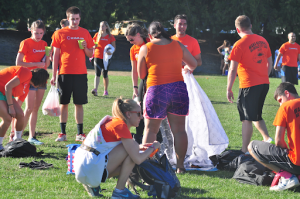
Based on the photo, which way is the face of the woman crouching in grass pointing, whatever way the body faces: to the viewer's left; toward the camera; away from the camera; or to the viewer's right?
to the viewer's right

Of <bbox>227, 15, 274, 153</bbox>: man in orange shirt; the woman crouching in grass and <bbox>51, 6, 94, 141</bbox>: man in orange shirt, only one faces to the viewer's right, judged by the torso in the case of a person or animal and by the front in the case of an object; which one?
the woman crouching in grass

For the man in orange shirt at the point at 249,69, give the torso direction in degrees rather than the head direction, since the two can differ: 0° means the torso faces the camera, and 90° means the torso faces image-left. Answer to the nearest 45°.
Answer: approximately 135°

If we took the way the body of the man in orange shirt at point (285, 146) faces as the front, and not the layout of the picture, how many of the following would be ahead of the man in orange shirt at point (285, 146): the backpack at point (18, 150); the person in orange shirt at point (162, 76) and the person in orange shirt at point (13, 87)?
3

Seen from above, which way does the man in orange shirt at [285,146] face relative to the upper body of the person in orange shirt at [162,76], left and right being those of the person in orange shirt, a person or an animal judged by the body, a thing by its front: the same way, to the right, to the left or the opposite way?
to the left

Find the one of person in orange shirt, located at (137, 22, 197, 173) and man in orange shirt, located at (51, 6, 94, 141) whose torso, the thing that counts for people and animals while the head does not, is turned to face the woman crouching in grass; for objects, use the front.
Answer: the man in orange shirt

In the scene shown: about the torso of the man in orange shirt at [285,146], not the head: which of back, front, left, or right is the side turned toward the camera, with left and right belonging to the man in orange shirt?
left

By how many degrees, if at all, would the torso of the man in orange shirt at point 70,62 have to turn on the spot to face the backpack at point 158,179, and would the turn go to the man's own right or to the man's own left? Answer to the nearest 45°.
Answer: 0° — they already face it

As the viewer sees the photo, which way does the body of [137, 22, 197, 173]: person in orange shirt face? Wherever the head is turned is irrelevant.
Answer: away from the camera

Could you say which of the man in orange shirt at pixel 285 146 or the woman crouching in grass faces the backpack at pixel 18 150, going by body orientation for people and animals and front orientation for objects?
the man in orange shirt
